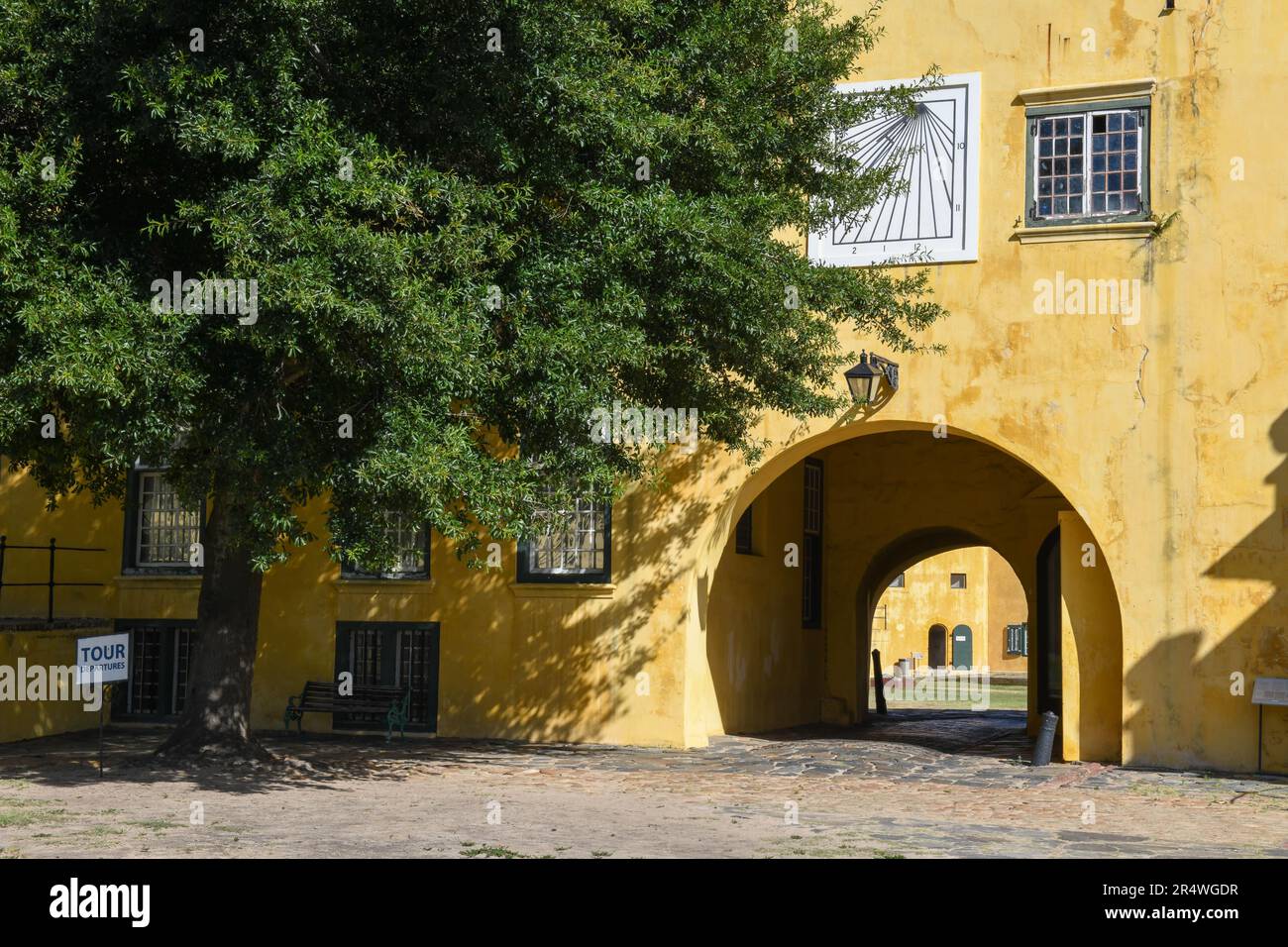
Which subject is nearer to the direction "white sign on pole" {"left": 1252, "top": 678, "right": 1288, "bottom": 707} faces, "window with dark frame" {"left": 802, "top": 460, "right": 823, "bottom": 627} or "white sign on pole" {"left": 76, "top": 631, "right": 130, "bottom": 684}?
the white sign on pole

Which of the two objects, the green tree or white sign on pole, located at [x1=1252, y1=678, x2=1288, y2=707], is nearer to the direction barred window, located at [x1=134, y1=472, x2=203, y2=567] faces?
the green tree

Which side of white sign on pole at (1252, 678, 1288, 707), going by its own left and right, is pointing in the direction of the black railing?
right

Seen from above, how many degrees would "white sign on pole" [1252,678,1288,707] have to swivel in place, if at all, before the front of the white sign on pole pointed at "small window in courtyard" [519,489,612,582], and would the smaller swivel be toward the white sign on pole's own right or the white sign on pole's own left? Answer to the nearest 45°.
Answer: approximately 90° to the white sign on pole's own right

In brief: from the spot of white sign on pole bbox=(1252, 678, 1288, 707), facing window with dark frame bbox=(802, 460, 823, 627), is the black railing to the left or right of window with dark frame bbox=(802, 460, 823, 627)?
left

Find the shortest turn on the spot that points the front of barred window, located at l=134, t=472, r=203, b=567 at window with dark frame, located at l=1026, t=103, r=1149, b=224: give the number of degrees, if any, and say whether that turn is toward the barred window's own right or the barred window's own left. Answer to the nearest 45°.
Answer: approximately 45° to the barred window's own left

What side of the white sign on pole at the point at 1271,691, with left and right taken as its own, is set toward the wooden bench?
right

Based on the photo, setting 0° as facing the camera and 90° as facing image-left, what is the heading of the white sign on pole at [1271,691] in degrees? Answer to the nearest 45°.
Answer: approximately 0°

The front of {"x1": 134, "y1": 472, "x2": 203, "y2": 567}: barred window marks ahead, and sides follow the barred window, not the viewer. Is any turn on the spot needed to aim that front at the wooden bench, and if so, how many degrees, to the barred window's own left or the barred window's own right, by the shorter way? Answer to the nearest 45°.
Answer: approximately 45° to the barred window's own left

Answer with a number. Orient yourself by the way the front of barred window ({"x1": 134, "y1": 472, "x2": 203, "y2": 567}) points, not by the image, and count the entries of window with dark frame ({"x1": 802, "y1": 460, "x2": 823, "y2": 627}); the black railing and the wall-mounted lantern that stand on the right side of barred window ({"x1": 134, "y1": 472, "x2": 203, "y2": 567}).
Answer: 1

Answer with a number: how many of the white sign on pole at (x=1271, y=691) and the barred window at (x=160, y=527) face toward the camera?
2

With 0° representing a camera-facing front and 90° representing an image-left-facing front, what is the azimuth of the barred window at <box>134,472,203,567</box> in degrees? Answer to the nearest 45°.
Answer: approximately 0°

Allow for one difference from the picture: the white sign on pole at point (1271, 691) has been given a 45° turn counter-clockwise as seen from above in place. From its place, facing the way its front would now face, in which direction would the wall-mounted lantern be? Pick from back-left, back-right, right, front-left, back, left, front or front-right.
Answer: back-right
